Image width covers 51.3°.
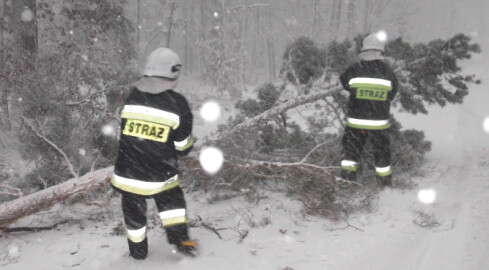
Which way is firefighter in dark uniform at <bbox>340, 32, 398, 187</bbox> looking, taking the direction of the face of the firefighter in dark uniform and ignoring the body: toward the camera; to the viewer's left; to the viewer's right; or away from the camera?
away from the camera

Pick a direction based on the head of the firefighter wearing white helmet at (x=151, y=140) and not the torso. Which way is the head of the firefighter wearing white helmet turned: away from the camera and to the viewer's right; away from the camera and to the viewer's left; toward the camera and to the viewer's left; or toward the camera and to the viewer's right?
away from the camera and to the viewer's right

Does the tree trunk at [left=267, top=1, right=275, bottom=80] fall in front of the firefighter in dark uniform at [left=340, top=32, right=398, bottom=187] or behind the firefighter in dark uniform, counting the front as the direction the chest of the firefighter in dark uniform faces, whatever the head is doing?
in front

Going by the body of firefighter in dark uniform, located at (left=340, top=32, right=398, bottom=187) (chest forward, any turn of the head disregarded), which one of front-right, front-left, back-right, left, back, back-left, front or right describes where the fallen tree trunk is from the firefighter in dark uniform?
back-left

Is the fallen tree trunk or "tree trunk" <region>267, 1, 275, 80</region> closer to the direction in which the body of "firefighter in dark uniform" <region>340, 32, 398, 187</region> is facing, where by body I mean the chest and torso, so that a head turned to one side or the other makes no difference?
the tree trunk

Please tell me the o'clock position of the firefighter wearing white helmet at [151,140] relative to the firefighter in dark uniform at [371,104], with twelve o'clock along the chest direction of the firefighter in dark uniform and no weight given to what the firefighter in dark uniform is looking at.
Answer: The firefighter wearing white helmet is roughly at 7 o'clock from the firefighter in dark uniform.

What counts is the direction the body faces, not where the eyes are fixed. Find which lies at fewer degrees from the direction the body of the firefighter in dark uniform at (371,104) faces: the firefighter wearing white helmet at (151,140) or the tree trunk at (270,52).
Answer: the tree trunk

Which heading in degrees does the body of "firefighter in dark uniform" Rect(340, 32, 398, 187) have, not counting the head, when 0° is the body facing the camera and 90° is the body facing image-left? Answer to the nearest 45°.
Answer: approximately 180°

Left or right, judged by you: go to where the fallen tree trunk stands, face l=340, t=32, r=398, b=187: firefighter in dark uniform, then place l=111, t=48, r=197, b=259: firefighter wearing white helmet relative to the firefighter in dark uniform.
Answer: right
